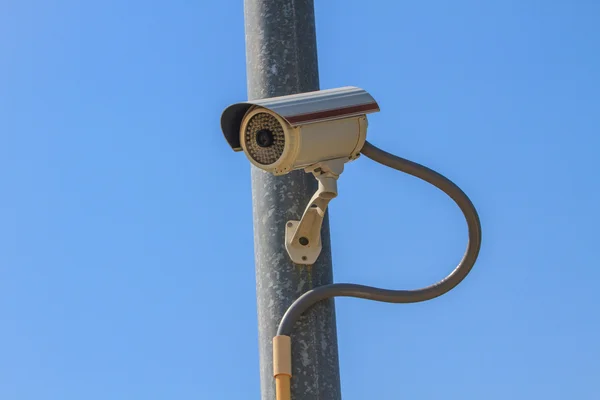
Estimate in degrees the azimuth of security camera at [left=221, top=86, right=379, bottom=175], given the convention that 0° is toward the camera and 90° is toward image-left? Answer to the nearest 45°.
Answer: approximately 45°

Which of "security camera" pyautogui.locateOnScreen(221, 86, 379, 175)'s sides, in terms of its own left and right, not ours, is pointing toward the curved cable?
back
